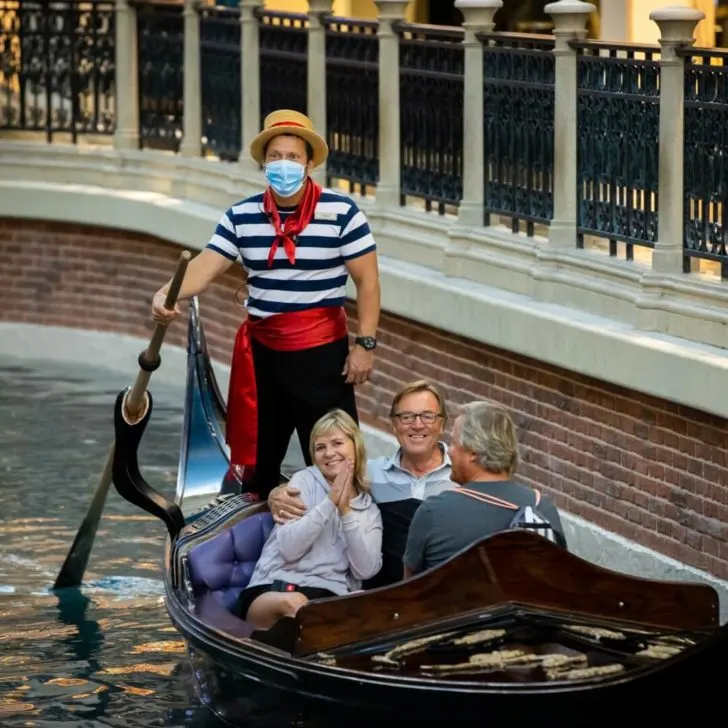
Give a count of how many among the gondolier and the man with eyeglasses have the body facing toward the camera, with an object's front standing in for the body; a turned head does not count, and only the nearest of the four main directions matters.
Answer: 2

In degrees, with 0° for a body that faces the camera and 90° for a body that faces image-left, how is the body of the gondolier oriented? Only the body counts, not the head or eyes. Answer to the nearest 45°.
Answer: approximately 0°

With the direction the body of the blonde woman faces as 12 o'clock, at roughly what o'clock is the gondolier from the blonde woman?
The gondolier is roughly at 6 o'clock from the blonde woman.

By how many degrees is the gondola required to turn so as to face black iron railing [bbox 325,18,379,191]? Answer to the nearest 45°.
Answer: approximately 135° to its left

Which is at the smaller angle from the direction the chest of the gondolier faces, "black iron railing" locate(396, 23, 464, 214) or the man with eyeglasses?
the man with eyeglasses

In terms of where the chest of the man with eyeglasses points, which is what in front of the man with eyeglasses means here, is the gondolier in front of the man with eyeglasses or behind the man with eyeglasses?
behind

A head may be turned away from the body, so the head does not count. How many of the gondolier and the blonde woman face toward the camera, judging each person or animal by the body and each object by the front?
2

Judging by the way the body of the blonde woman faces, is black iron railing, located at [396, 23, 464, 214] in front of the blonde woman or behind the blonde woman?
behind
